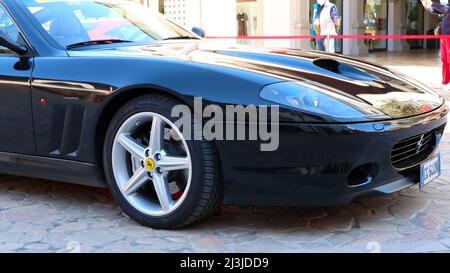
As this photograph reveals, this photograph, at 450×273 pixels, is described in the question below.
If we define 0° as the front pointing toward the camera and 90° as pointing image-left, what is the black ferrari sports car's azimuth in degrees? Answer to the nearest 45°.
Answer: approximately 315°
